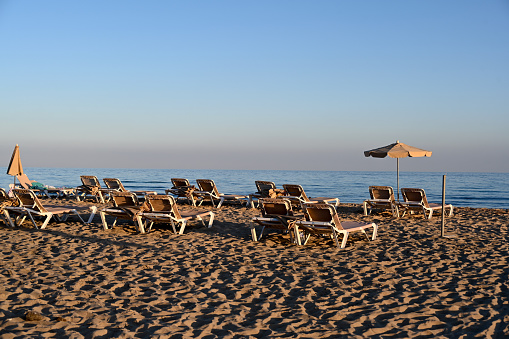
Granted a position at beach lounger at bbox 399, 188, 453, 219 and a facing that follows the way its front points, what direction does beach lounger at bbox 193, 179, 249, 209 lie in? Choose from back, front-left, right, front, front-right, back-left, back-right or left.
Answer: back-left

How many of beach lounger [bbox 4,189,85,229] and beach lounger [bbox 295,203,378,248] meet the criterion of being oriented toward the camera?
0

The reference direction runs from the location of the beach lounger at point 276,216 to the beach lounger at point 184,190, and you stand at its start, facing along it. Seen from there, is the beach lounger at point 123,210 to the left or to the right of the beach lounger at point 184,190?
left

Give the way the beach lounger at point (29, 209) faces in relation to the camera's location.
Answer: facing away from the viewer and to the right of the viewer

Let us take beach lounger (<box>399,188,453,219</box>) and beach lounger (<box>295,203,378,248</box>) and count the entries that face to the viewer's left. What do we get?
0

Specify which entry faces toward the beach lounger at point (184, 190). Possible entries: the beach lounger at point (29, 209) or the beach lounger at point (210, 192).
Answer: the beach lounger at point (29, 209)
